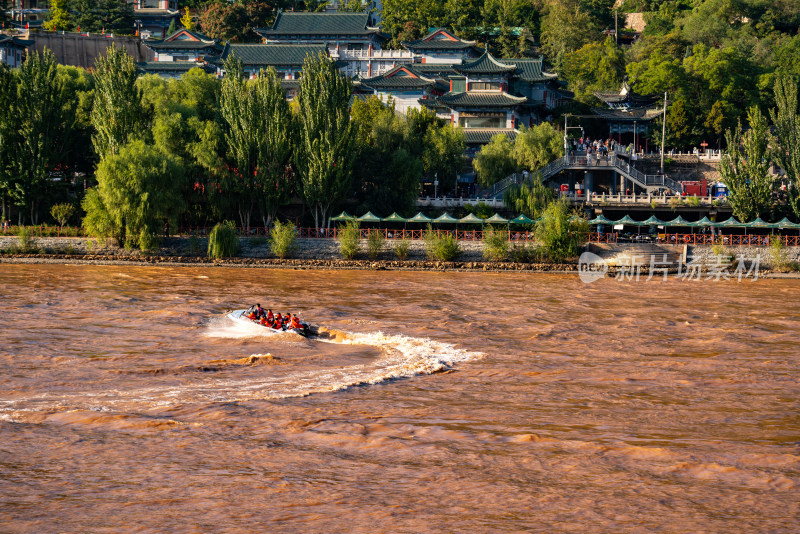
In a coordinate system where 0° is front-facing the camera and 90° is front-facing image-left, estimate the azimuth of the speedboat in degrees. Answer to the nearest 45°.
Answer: approximately 90°
